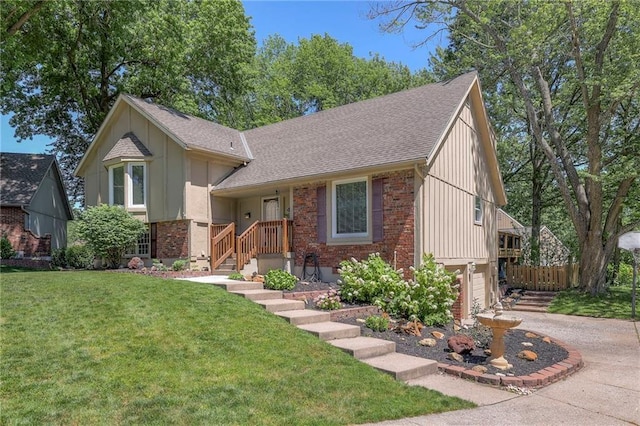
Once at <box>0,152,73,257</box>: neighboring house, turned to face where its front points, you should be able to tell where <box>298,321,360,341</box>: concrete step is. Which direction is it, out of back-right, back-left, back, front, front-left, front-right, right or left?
front-left

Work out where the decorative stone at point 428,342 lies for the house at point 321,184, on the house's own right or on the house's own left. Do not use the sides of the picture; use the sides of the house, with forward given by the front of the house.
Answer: on the house's own left

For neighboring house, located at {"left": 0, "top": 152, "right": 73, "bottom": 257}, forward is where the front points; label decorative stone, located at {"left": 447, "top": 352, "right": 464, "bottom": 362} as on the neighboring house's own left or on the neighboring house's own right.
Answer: on the neighboring house's own left

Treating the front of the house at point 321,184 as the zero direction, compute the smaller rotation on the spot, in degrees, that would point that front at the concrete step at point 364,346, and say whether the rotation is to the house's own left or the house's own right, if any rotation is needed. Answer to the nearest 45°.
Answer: approximately 45° to the house's own left

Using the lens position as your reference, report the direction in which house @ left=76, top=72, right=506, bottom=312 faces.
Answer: facing the viewer and to the left of the viewer

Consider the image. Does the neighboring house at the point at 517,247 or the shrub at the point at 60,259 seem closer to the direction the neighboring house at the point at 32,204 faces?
the shrub

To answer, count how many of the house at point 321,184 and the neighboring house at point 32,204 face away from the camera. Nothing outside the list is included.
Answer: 0

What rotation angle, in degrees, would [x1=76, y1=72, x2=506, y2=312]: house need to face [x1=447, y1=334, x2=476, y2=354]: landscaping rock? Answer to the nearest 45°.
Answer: approximately 45° to its left

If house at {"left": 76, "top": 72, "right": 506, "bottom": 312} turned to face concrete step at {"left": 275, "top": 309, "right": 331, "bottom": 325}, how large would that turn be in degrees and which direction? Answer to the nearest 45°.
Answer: approximately 45° to its left

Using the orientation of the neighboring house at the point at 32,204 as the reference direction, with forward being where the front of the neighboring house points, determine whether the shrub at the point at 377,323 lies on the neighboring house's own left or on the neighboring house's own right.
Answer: on the neighboring house's own left

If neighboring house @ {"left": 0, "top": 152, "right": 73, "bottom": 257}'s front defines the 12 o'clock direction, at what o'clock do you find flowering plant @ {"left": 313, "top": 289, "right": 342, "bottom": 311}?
The flowering plant is roughly at 10 o'clock from the neighboring house.
